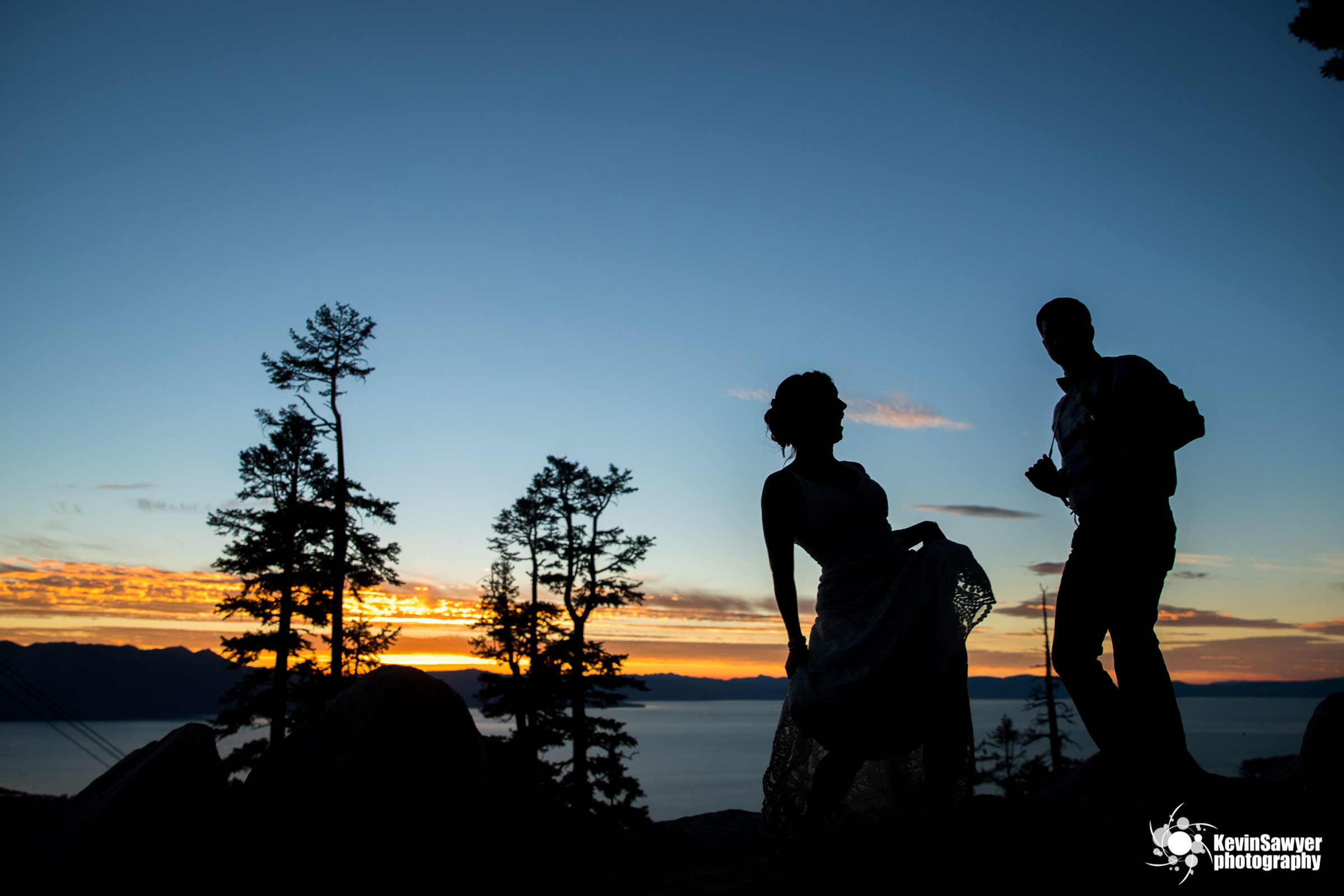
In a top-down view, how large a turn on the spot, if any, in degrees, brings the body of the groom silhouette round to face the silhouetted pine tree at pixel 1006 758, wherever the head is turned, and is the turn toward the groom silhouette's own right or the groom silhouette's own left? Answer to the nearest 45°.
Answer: approximately 135° to the groom silhouette's own right

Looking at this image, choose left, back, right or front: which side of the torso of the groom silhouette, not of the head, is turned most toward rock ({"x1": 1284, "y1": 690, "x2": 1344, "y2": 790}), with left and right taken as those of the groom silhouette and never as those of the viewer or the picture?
back

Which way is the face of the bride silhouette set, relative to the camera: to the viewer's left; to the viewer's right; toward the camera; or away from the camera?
to the viewer's right

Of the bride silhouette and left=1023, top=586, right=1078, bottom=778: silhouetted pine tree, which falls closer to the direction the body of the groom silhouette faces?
the bride silhouette

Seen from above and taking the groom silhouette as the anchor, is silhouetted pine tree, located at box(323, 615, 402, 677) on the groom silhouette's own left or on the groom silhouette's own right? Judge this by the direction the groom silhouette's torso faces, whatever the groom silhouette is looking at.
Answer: on the groom silhouette's own right

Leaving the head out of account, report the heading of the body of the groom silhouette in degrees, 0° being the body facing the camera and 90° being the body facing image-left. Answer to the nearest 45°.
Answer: approximately 45°

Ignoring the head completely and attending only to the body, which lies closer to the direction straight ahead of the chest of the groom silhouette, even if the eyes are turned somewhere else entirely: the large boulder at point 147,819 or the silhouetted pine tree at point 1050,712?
the large boulder

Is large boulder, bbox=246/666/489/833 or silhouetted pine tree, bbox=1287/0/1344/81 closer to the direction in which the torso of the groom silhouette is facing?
the large boulder

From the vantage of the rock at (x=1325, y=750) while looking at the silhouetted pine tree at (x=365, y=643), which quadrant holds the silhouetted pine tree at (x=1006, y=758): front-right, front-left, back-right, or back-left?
front-right
